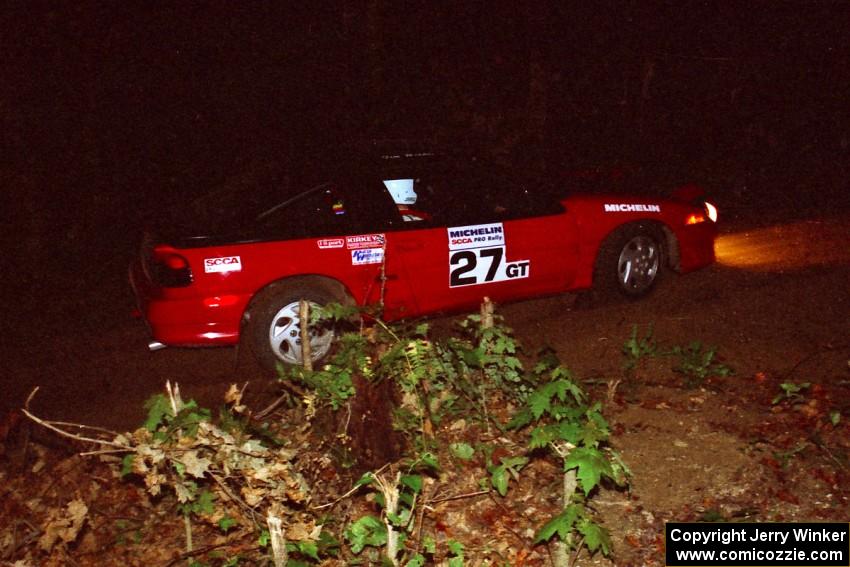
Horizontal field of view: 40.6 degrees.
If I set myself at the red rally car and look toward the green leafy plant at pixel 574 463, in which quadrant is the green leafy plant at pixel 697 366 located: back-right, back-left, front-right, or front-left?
front-left

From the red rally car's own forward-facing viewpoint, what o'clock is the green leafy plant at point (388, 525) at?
The green leafy plant is roughly at 3 o'clock from the red rally car.

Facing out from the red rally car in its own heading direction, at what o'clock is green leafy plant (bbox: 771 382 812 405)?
The green leafy plant is roughly at 1 o'clock from the red rally car.

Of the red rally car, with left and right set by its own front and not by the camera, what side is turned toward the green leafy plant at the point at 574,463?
right

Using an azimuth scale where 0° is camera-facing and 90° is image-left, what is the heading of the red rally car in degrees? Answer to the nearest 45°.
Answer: approximately 270°

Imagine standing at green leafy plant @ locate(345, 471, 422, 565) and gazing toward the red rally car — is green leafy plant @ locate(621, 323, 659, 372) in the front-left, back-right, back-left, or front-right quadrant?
front-right

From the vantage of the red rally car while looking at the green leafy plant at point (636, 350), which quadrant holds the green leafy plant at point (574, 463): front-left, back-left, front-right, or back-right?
front-right

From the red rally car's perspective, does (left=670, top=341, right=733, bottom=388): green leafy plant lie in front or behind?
in front

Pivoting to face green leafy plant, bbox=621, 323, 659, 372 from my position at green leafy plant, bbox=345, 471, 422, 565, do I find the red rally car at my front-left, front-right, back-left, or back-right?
front-left

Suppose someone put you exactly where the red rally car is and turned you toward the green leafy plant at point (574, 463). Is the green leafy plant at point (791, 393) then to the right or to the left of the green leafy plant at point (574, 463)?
left
